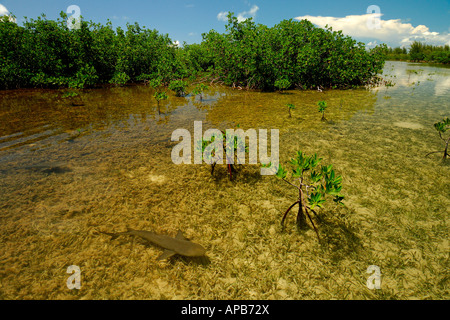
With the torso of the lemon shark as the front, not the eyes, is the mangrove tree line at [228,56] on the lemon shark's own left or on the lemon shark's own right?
on the lemon shark's own left

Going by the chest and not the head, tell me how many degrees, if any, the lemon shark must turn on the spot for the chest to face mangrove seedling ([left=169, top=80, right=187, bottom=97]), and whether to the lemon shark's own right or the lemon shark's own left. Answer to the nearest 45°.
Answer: approximately 135° to the lemon shark's own left

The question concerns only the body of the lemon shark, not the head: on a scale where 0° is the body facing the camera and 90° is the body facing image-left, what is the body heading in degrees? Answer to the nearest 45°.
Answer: approximately 315°

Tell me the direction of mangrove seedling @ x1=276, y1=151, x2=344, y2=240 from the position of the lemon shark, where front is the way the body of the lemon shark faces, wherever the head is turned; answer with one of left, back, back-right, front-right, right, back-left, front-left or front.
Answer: front-left

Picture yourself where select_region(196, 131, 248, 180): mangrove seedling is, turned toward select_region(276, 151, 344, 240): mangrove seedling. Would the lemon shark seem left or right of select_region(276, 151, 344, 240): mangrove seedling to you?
right
